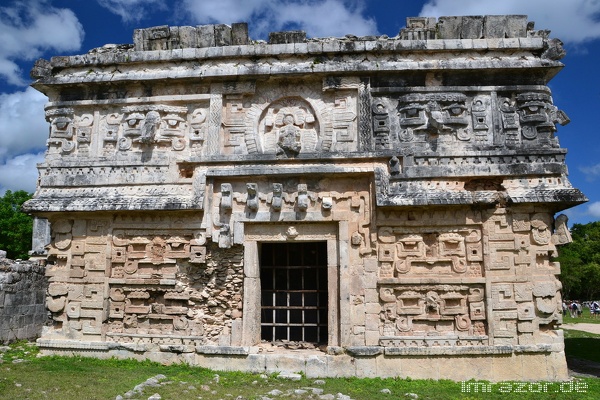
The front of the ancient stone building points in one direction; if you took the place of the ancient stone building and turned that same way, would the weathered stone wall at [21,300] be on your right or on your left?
on your right

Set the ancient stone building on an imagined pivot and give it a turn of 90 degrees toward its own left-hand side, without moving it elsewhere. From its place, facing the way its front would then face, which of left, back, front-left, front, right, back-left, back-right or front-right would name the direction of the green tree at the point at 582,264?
front-left

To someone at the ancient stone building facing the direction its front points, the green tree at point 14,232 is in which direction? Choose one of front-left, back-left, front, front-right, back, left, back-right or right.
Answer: back-right

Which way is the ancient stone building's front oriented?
toward the camera

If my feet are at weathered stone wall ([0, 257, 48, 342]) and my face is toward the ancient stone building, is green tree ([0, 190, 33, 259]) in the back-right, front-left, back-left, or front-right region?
back-left
